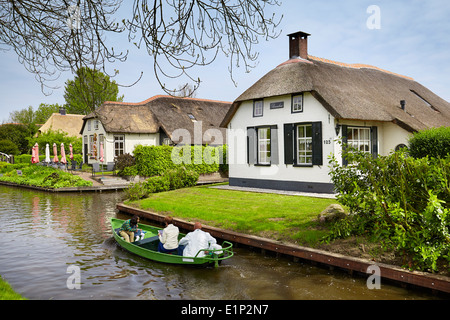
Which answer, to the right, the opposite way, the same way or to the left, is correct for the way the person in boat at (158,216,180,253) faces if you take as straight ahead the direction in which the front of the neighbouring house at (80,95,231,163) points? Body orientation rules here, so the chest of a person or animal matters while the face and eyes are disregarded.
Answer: to the right

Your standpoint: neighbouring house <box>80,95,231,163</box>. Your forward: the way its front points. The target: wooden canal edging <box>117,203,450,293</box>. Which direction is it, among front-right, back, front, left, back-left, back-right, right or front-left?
front-left

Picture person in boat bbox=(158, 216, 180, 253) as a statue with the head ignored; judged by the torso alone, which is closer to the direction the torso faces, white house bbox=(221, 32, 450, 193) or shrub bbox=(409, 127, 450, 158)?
the white house

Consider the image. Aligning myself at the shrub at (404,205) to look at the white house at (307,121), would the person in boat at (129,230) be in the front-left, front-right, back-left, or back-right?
front-left

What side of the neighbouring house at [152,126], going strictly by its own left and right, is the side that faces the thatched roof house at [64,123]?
right

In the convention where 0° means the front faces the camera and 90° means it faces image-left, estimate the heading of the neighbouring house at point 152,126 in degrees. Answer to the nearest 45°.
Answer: approximately 45°

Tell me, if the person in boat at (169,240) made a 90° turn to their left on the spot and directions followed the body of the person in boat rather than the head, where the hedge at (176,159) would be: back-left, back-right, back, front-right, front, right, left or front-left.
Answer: back-right

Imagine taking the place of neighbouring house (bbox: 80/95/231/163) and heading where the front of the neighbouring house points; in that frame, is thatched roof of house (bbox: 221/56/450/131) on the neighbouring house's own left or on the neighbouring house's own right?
on the neighbouring house's own left

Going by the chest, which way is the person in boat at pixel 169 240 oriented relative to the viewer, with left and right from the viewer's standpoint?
facing away from the viewer and to the left of the viewer

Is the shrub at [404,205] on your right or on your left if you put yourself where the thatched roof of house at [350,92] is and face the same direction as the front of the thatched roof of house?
on your left

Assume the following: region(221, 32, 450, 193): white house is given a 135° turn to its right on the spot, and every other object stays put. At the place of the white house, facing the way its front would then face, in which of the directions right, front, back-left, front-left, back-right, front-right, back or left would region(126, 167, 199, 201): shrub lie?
left
